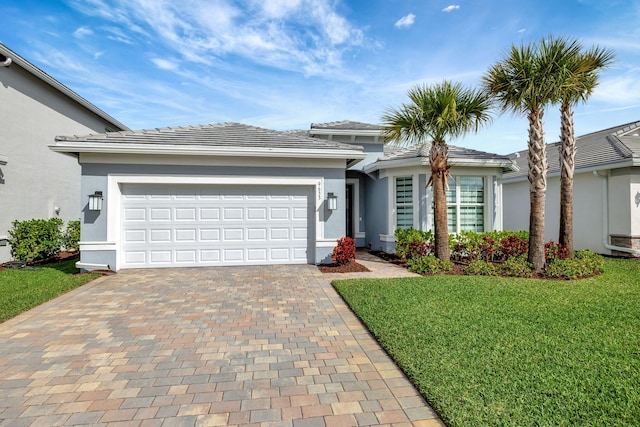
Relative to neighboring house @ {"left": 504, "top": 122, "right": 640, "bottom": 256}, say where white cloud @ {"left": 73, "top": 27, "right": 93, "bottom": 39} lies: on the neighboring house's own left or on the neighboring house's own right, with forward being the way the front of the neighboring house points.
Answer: on the neighboring house's own right

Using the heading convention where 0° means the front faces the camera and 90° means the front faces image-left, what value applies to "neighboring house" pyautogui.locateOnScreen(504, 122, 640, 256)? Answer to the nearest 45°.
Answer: approximately 315°

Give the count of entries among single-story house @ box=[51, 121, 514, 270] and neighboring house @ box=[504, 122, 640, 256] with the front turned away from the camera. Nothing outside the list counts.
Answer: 0

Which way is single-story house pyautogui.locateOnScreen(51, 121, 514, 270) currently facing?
toward the camera

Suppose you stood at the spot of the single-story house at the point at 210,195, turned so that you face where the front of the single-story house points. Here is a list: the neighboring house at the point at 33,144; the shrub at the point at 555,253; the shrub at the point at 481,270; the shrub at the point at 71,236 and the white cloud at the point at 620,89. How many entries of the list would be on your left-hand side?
3

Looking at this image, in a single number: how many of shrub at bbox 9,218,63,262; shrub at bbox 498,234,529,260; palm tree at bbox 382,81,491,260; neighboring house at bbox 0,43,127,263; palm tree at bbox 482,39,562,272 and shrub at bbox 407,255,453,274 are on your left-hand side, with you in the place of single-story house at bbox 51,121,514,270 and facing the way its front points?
4

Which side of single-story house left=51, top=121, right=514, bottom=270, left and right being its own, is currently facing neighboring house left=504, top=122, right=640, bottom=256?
left

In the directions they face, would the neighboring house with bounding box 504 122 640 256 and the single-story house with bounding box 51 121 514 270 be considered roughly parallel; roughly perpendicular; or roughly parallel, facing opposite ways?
roughly parallel

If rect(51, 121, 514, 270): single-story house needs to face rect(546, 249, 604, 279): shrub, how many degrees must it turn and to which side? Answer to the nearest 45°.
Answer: approximately 90° to its left

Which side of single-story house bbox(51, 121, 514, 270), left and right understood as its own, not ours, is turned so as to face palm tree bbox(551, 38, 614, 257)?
left

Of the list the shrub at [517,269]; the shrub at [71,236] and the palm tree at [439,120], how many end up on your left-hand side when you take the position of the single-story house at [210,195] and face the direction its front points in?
2

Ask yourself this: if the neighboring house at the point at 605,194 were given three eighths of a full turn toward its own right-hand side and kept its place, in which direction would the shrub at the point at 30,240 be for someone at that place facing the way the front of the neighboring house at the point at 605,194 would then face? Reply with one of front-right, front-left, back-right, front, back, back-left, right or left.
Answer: front-left

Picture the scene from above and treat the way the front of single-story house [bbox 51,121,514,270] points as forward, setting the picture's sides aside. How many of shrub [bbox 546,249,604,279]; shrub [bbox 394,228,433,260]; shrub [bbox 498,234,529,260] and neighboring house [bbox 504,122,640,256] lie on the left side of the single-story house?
4

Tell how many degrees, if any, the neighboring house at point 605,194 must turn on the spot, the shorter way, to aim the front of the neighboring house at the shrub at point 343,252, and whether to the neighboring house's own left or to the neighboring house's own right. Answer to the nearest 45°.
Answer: approximately 90° to the neighboring house's own right
